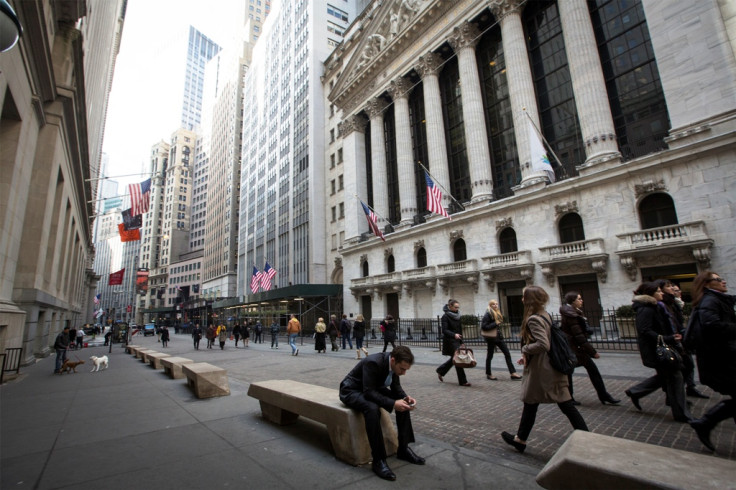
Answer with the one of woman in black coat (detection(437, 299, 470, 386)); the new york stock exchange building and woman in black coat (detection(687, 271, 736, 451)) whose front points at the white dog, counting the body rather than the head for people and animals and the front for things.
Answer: the new york stock exchange building

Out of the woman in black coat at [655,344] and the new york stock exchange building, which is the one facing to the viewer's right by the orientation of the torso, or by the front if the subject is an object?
the woman in black coat

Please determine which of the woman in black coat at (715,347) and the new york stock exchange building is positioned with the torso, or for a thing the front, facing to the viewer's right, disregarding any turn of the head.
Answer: the woman in black coat

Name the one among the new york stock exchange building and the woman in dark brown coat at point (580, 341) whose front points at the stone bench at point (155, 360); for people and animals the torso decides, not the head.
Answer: the new york stock exchange building

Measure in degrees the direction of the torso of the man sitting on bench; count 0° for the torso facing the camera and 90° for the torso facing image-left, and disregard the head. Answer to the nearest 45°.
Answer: approximately 315°

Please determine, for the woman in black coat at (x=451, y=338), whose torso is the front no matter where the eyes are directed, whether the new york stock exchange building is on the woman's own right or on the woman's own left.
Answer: on the woman's own left

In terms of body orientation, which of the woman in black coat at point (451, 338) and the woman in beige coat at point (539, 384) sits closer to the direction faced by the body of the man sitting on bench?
the woman in beige coat

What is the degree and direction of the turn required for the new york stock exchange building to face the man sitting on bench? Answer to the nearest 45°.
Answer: approximately 45° to its left

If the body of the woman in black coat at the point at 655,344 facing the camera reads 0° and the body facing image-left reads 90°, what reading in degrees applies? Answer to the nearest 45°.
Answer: approximately 270°

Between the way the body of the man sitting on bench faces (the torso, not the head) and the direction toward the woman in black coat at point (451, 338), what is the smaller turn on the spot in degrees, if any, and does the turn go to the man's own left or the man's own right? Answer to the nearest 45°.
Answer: approximately 135° to the man's own left

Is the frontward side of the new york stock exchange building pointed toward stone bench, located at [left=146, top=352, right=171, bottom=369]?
yes

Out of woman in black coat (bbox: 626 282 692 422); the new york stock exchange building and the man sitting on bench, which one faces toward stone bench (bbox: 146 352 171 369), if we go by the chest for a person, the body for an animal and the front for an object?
the new york stock exchange building

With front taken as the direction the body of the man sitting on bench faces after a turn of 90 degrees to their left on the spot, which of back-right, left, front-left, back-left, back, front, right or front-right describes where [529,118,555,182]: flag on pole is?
front

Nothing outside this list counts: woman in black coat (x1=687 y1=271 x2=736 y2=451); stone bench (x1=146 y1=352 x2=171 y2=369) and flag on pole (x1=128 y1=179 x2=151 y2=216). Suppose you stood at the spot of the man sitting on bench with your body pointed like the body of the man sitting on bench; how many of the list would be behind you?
2
